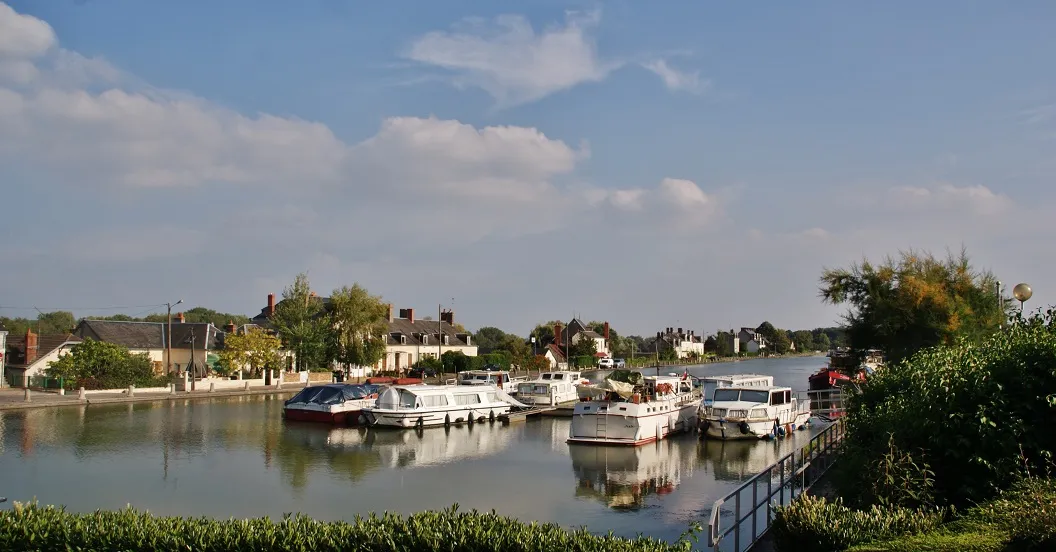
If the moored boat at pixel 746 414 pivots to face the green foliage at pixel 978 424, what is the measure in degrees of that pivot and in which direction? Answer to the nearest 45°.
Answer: approximately 45° to its left

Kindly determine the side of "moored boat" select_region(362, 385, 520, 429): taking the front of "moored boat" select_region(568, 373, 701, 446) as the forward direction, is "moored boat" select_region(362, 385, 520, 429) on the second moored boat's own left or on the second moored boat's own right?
on the second moored boat's own left

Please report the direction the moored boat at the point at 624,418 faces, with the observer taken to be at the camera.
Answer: facing away from the viewer and to the right of the viewer

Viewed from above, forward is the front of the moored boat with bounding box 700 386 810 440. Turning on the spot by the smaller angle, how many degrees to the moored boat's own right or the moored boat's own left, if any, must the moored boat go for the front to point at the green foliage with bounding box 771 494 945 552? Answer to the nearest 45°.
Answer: approximately 45° to the moored boat's own left

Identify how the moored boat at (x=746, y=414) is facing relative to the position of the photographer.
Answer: facing the viewer and to the left of the viewer

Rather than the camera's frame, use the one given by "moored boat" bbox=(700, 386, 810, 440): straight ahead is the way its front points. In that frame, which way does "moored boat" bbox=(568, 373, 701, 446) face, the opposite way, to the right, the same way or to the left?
the opposite way

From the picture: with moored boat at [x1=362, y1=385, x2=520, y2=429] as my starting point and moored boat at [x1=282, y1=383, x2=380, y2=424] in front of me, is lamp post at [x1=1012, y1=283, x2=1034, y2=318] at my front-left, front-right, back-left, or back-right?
back-left

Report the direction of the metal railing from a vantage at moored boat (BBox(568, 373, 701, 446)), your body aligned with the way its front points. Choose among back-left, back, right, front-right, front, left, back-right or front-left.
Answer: back-right
